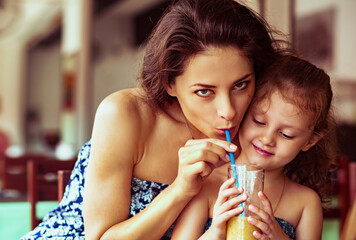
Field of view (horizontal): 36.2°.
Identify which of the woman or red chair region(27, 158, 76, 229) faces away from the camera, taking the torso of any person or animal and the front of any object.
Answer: the red chair

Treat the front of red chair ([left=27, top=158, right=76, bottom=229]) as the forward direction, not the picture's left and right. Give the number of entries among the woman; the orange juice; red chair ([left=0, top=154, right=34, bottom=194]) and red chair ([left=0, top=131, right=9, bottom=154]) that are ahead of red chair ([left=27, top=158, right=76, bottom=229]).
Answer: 2

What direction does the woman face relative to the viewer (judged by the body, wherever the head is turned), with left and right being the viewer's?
facing the viewer and to the right of the viewer

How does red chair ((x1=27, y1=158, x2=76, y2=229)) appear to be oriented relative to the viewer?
away from the camera

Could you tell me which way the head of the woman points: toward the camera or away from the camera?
toward the camera

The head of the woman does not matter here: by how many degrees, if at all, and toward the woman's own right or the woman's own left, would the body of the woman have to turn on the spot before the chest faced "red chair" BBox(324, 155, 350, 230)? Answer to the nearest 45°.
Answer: approximately 90° to the woman's own left

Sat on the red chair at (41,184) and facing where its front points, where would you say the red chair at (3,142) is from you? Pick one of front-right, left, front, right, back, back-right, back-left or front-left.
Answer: front

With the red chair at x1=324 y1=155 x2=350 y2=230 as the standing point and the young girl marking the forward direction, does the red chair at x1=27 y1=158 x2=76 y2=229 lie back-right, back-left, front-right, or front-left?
front-right

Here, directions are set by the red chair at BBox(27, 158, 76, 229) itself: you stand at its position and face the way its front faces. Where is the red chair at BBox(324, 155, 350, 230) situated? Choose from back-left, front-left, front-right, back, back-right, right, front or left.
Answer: right

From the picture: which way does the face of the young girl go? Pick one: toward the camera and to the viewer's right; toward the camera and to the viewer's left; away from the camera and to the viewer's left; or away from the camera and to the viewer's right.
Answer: toward the camera and to the viewer's left

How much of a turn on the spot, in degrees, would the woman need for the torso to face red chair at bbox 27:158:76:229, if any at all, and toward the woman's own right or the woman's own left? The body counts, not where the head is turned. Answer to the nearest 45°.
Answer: approximately 180°

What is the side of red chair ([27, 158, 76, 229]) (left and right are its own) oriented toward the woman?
back
